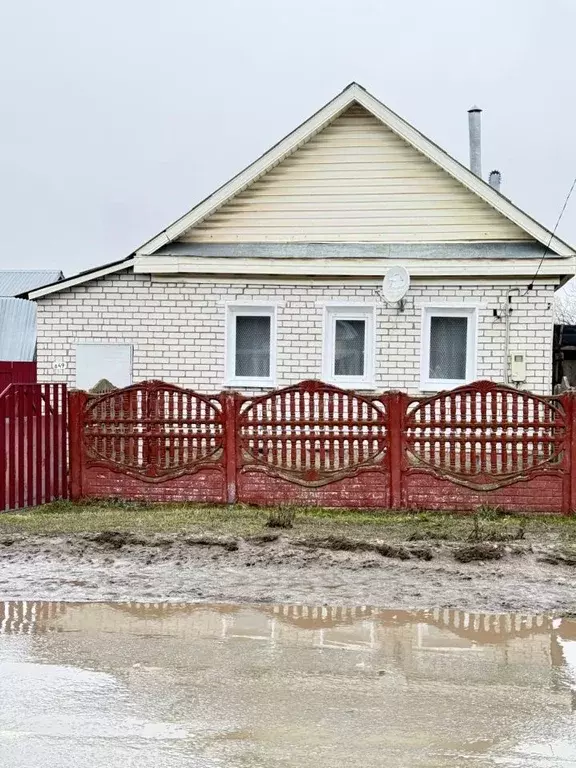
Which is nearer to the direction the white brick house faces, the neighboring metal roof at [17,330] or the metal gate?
the metal gate

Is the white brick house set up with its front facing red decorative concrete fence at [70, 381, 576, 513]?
yes

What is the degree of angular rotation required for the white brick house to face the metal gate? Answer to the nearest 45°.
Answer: approximately 45° to its right

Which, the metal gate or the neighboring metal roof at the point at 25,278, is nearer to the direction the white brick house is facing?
the metal gate

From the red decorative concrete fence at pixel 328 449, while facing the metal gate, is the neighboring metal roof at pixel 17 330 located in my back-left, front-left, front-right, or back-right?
front-right

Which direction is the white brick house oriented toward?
toward the camera

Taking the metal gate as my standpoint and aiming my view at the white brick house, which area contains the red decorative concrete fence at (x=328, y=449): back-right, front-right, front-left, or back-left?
front-right

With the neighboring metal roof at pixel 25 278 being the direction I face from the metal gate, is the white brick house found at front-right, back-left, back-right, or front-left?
front-right

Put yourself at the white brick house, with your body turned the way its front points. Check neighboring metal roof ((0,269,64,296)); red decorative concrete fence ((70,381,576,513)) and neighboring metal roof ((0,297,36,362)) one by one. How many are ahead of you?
1
